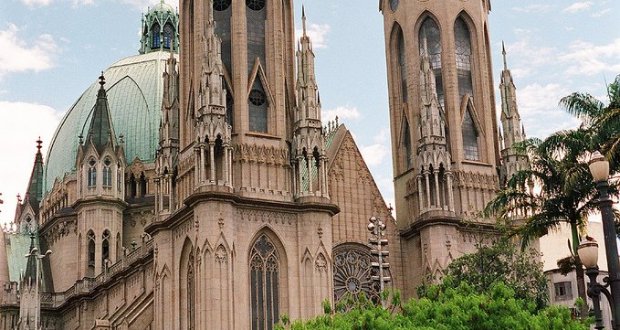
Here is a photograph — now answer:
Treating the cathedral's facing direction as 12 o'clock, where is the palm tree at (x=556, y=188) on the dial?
The palm tree is roughly at 12 o'clock from the cathedral.

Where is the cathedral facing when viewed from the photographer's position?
facing the viewer and to the right of the viewer

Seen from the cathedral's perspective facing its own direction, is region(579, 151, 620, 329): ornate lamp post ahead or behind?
ahead

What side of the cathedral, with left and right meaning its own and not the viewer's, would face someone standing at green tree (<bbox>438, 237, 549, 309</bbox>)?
front
